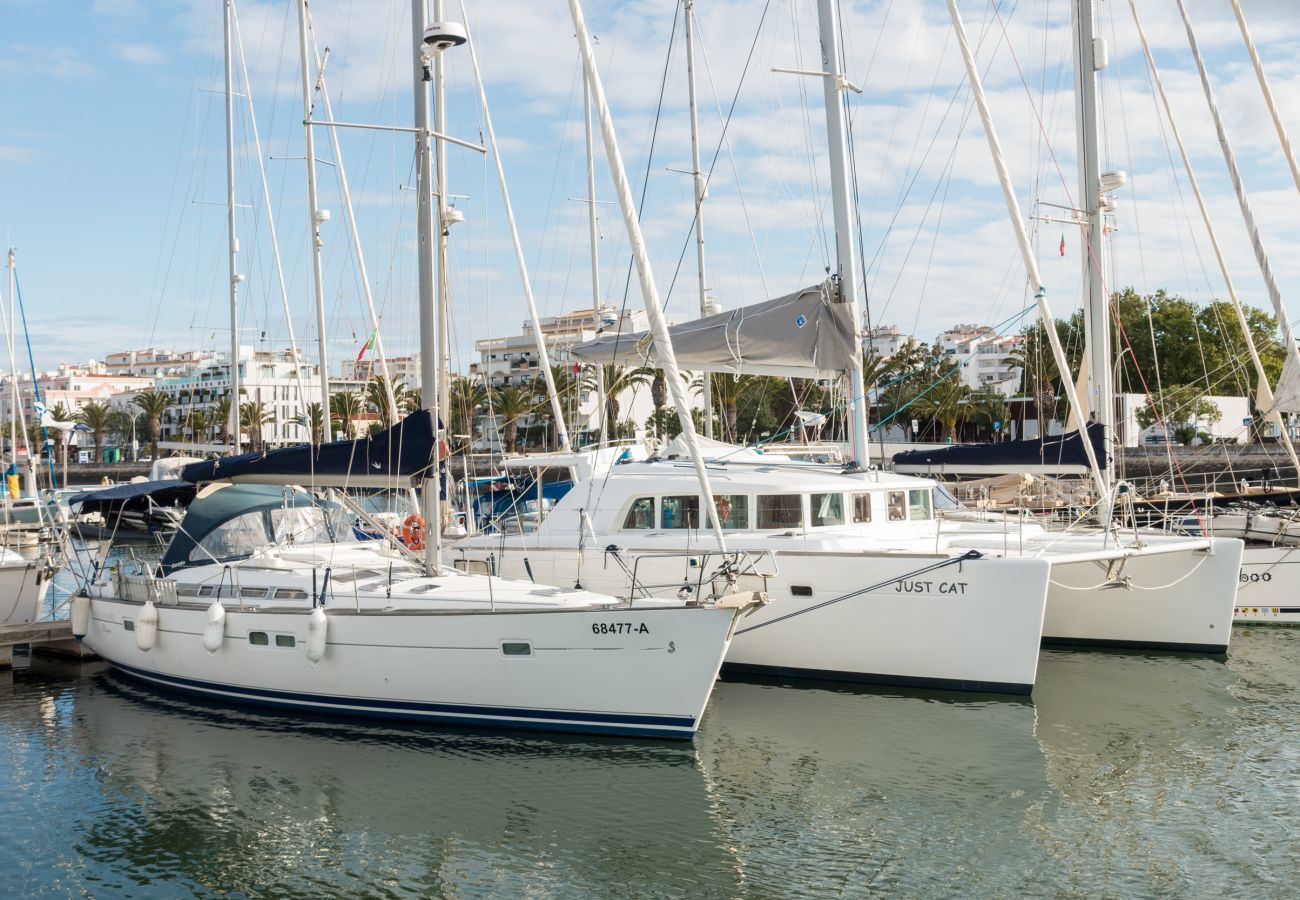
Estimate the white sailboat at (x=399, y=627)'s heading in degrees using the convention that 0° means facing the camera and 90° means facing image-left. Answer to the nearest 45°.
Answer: approximately 315°

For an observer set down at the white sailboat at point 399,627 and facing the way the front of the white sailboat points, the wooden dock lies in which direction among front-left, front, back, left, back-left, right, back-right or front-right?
back

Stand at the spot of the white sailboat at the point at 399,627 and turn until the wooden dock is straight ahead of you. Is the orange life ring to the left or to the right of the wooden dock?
right
